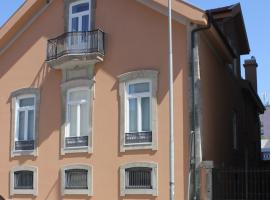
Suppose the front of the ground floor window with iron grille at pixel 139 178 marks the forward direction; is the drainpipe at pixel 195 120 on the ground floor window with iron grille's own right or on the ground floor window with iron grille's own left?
on the ground floor window with iron grille's own left

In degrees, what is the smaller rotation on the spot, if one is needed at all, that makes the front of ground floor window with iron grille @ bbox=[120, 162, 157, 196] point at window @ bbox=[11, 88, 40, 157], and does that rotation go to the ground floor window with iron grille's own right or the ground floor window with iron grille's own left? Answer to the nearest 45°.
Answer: approximately 135° to the ground floor window with iron grille's own right

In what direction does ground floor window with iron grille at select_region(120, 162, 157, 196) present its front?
toward the camera
